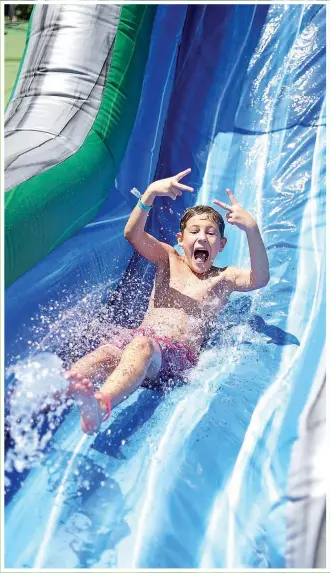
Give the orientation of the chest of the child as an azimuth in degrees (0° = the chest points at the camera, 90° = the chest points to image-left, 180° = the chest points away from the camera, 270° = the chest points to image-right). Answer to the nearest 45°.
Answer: approximately 45°

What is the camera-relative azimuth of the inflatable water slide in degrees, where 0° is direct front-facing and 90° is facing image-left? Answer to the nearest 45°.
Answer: approximately 45°
